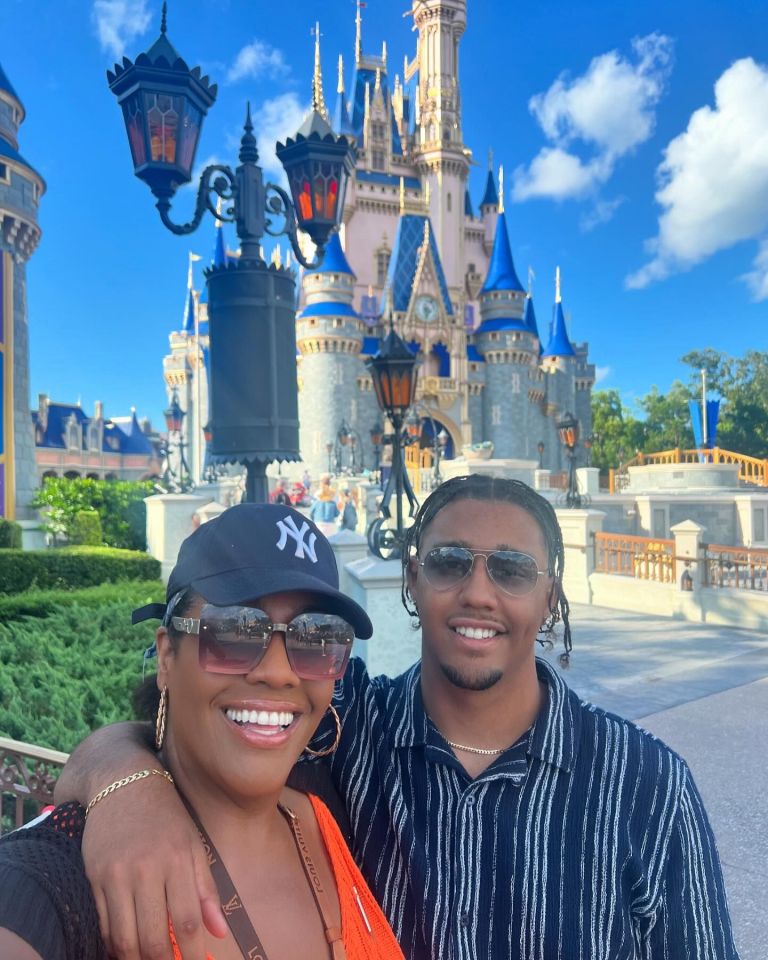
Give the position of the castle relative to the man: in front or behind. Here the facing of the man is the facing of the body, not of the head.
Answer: behind

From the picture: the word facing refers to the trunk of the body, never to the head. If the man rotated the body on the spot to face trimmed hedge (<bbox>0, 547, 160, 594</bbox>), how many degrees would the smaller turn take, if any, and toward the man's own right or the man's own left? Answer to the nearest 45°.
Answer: approximately 135° to the man's own right

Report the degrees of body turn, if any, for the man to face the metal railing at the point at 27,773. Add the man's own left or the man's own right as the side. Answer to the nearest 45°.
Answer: approximately 135° to the man's own right

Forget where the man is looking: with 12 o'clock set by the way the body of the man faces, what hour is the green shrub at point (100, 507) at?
The green shrub is roughly at 5 o'clock from the man.

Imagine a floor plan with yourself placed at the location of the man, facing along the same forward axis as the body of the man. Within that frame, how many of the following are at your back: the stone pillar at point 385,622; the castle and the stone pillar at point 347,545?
3

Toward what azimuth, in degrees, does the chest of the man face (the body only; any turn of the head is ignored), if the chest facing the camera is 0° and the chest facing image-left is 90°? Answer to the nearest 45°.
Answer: approximately 0°
